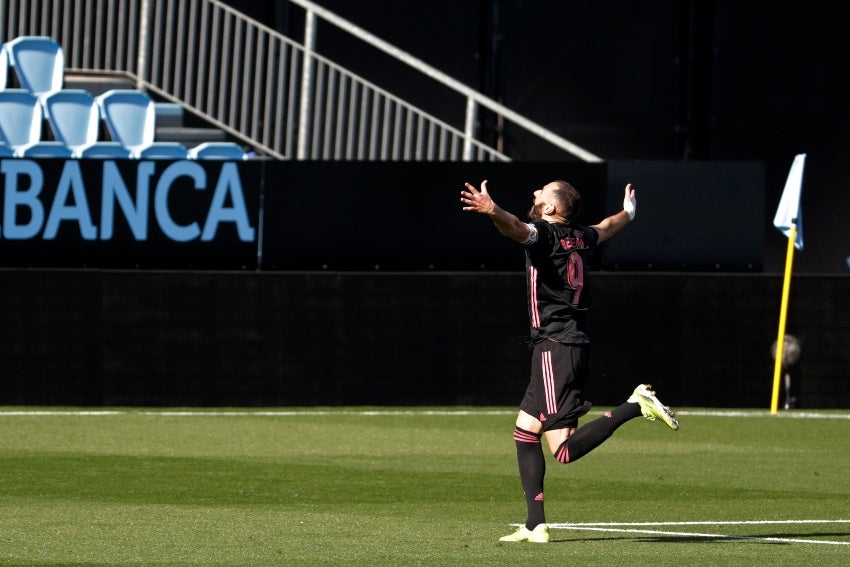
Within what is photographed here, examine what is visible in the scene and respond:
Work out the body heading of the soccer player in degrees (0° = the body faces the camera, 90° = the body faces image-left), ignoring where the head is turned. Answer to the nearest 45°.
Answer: approximately 135°

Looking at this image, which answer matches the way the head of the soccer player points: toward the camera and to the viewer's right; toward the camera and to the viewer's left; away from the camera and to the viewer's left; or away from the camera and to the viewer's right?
away from the camera and to the viewer's left

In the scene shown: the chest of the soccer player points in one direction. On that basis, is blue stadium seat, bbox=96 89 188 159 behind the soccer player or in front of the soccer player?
in front

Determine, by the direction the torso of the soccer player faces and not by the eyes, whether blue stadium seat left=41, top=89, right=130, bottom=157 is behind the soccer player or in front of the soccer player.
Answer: in front

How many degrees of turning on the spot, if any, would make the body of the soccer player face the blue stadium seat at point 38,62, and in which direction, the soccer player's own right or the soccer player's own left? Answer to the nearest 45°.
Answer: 0° — they already face it
